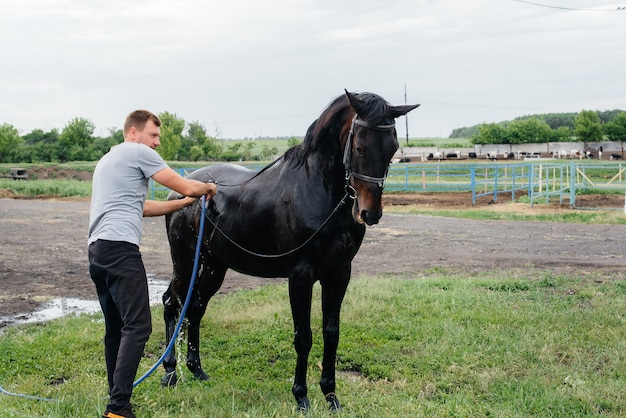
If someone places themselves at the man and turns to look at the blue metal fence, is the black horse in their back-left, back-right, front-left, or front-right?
front-right

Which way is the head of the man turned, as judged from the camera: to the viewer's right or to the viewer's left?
to the viewer's right

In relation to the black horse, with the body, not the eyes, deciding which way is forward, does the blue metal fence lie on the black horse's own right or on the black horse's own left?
on the black horse's own left

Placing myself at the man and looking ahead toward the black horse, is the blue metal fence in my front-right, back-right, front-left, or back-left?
front-left

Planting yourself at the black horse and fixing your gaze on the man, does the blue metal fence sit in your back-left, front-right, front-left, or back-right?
back-right

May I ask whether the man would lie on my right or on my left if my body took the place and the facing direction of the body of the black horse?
on my right

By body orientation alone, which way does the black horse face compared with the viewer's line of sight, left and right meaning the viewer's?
facing the viewer and to the right of the viewer
